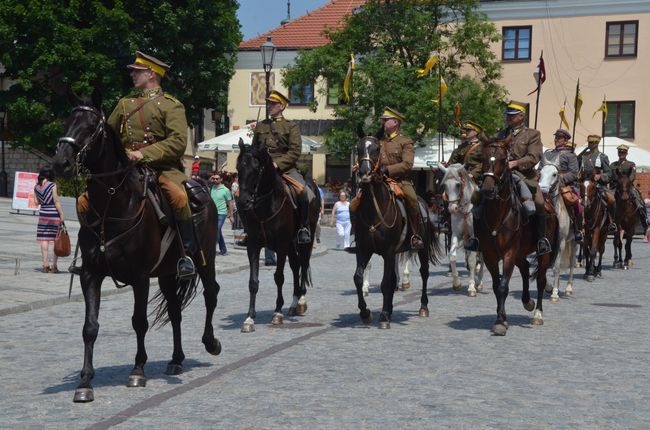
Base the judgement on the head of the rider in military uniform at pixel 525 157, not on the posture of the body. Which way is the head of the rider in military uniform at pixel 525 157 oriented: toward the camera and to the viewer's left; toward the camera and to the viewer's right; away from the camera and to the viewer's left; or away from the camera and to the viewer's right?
toward the camera and to the viewer's left

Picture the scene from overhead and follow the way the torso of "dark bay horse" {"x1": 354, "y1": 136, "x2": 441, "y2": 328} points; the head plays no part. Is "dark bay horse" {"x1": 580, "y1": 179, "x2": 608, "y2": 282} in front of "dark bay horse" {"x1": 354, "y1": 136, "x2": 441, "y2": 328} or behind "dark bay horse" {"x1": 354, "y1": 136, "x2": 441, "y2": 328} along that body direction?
behind

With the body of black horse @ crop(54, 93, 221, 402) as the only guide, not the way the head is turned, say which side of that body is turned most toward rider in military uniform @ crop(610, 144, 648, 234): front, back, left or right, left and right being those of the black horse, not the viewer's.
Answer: back

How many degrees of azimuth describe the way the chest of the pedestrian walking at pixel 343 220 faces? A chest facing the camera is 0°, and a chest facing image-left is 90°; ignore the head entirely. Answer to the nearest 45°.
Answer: approximately 0°

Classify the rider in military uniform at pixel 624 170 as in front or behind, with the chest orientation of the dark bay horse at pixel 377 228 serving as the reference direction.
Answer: behind

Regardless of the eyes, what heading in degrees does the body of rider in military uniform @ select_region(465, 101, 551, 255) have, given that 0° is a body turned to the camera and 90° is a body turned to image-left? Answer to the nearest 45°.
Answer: approximately 45°

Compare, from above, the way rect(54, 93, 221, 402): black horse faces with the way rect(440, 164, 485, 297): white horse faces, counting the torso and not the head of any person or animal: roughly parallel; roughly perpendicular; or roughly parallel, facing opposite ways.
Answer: roughly parallel

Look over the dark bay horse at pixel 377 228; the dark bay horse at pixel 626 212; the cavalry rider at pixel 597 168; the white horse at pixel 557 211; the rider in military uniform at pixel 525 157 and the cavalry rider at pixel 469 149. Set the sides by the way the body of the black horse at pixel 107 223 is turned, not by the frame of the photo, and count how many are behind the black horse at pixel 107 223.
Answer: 6

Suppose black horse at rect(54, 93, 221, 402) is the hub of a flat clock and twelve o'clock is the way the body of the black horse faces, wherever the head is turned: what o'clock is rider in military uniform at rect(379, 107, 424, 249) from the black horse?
The rider in military uniform is roughly at 6 o'clock from the black horse.

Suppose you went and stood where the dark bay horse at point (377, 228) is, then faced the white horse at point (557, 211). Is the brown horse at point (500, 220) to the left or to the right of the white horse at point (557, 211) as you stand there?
right

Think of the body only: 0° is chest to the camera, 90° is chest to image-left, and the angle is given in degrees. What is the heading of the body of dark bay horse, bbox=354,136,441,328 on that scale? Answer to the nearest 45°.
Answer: approximately 45°

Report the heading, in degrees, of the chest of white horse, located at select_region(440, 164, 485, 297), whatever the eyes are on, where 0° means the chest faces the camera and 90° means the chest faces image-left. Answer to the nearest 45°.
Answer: approximately 45°

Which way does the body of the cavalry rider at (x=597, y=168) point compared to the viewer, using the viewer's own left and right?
facing the viewer and to the left of the viewer

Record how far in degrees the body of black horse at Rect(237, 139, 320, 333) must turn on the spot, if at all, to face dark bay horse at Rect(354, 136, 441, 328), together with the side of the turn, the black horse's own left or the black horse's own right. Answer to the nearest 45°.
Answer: approximately 135° to the black horse's own left

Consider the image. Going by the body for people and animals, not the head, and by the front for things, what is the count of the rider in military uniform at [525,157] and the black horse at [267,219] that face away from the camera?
0
